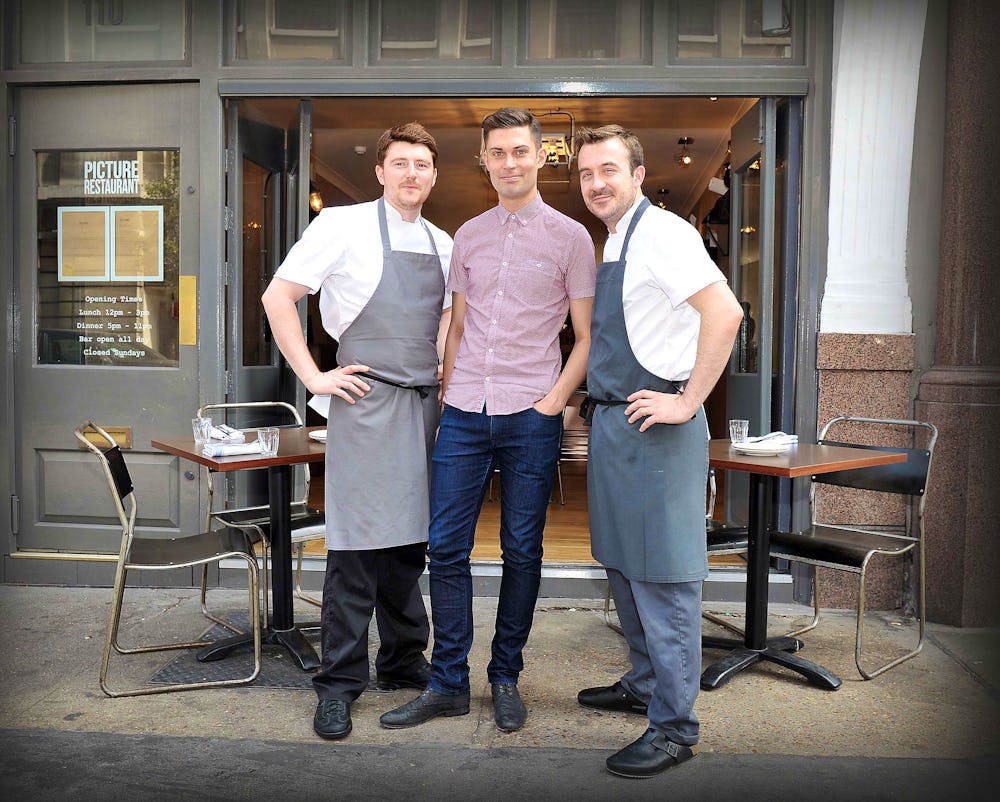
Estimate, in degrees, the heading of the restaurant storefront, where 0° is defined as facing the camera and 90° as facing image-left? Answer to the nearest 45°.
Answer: approximately 0°

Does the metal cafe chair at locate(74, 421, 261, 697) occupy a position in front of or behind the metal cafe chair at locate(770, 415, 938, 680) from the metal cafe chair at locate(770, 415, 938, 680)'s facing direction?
in front

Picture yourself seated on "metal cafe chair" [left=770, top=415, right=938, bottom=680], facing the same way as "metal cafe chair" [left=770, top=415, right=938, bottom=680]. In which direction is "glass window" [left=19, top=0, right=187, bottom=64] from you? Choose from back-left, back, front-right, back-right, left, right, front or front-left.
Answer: front-right

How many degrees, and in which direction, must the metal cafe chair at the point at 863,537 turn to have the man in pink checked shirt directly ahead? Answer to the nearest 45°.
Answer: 0° — it already faces them

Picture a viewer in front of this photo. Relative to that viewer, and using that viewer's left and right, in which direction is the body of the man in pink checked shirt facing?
facing the viewer

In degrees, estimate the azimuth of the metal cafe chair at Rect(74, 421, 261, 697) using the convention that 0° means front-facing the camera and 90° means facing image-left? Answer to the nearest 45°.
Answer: approximately 270°

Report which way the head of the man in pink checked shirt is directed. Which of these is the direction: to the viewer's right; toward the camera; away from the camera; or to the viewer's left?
toward the camera

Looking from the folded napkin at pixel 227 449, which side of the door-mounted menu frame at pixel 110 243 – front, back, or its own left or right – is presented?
front

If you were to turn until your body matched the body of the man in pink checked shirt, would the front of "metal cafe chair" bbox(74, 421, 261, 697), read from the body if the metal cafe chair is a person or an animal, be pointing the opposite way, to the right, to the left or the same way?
to the left

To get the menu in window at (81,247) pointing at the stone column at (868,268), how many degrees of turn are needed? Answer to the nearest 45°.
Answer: approximately 45° to its left

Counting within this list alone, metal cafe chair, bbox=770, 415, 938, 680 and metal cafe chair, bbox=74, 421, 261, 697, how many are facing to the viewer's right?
1

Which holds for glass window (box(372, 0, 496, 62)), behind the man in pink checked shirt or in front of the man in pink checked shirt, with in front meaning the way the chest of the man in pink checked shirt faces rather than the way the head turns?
behind

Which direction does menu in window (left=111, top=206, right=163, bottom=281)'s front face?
toward the camera

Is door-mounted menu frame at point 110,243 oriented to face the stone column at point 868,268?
no

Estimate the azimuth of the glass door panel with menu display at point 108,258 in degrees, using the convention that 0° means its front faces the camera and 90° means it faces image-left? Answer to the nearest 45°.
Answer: approximately 0°

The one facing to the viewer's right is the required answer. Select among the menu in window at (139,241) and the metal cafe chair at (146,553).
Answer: the metal cafe chair
